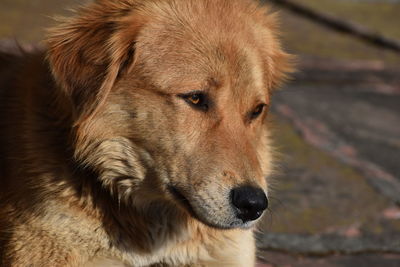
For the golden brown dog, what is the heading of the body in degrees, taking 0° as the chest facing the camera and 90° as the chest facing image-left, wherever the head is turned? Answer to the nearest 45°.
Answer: approximately 315°
